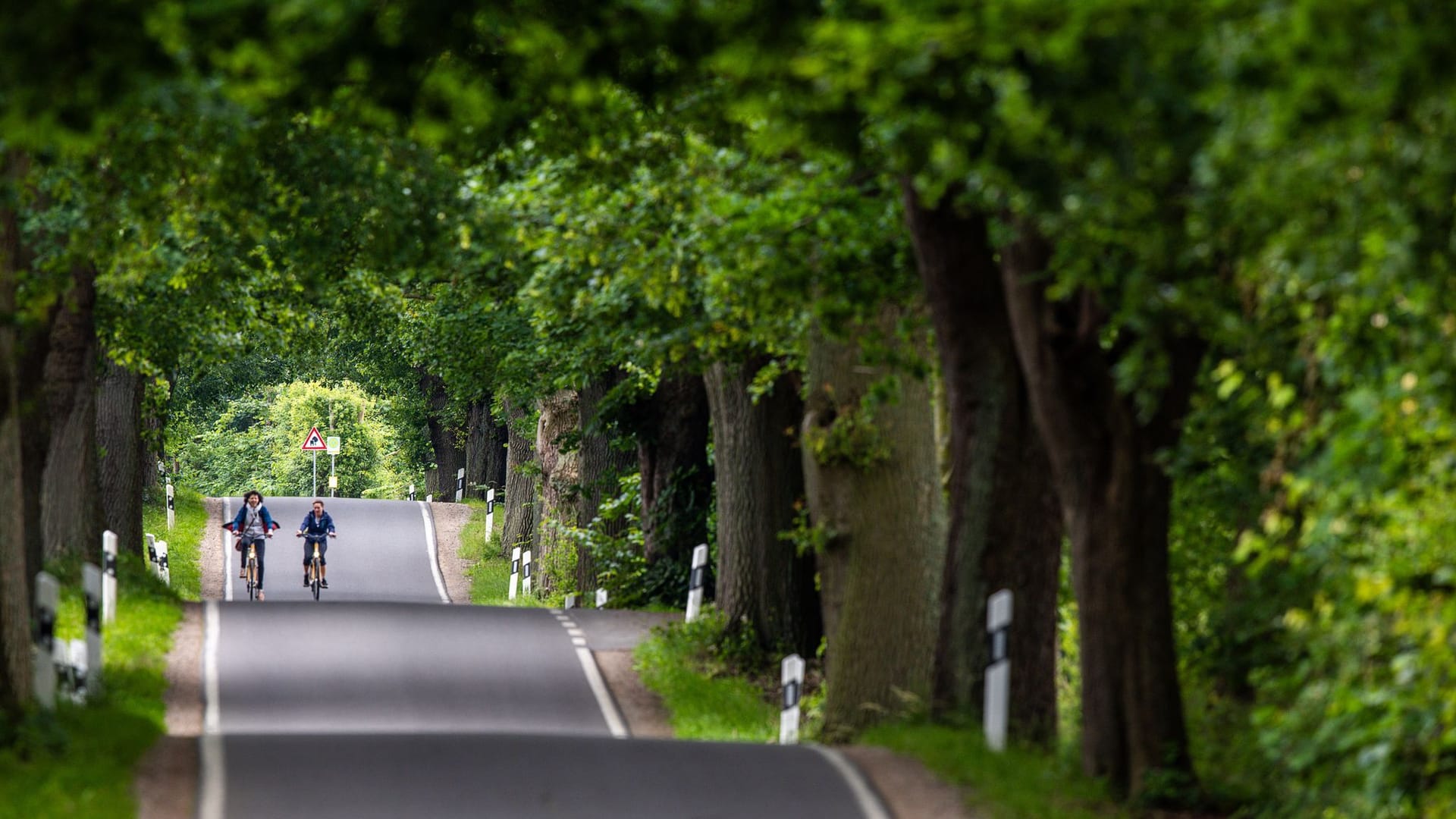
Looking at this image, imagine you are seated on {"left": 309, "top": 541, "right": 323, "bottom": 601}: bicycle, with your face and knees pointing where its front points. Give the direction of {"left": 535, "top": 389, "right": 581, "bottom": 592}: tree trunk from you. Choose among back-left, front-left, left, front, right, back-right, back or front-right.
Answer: left

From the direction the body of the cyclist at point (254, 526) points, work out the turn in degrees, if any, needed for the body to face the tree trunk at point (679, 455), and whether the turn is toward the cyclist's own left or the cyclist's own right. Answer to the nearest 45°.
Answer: approximately 45° to the cyclist's own left

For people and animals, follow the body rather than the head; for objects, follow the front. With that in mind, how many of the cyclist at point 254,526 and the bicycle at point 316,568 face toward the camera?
2

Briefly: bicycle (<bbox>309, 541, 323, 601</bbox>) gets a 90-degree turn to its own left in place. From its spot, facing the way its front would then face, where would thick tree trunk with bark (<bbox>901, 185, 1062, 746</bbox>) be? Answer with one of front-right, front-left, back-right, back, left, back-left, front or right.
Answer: right

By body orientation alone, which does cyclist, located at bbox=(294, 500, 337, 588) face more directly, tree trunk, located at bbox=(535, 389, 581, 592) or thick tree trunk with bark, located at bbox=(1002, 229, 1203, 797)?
the thick tree trunk with bark

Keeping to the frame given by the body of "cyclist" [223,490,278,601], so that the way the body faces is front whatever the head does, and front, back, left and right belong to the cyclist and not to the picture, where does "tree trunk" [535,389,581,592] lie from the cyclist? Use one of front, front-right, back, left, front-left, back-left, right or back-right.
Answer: left

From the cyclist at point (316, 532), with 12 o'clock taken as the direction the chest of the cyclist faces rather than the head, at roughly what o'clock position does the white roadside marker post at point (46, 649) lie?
The white roadside marker post is roughly at 12 o'clock from the cyclist.

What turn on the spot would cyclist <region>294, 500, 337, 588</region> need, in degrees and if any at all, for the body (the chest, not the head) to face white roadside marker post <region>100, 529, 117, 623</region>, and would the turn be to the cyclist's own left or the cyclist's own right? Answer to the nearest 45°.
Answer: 0° — they already face it

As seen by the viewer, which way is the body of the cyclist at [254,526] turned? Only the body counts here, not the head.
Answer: toward the camera

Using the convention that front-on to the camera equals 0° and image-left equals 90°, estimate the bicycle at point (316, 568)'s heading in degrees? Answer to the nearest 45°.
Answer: approximately 0°

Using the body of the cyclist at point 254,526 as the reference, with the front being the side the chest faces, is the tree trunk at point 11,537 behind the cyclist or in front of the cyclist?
in front

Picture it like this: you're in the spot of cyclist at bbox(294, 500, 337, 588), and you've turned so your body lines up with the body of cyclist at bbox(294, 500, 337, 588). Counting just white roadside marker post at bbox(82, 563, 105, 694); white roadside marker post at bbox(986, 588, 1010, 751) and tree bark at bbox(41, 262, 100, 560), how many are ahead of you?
3

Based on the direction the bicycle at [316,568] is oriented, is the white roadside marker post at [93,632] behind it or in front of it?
in front

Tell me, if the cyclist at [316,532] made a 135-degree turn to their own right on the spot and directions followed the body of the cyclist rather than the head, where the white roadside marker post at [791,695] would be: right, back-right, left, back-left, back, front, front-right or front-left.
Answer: back-left

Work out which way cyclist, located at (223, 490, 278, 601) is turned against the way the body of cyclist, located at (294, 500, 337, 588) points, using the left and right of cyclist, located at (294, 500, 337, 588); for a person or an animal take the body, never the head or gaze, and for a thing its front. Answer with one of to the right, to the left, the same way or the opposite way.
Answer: the same way

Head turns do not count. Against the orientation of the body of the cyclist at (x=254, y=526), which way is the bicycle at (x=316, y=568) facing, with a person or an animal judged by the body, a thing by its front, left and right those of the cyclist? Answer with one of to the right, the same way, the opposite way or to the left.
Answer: the same way

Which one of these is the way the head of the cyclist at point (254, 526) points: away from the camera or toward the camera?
toward the camera

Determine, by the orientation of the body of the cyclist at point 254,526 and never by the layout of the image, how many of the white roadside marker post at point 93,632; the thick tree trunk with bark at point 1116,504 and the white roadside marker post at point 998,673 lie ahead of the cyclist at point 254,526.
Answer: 3

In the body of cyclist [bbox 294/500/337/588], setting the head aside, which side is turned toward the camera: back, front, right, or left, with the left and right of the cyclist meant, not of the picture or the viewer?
front

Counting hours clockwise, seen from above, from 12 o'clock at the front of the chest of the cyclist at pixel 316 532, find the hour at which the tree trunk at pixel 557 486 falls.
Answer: The tree trunk is roughly at 9 o'clock from the cyclist.
